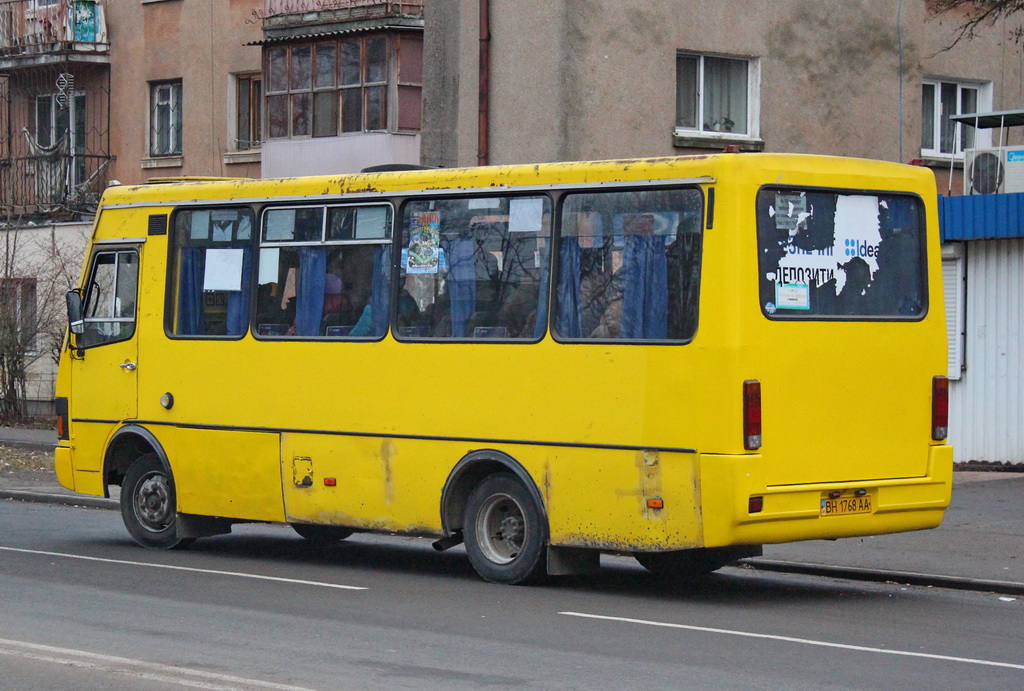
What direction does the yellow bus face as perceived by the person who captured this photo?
facing away from the viewer and to the left of the viewer

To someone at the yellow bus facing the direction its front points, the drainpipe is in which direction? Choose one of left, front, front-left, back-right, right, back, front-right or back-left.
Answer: front-right

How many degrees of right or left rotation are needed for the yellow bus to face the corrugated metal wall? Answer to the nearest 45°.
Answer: approximately 90° to its right

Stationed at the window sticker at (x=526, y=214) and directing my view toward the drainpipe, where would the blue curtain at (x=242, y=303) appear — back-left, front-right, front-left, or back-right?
front-left

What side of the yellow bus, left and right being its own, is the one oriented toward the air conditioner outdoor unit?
right

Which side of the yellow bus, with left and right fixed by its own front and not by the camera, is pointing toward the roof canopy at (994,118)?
right
